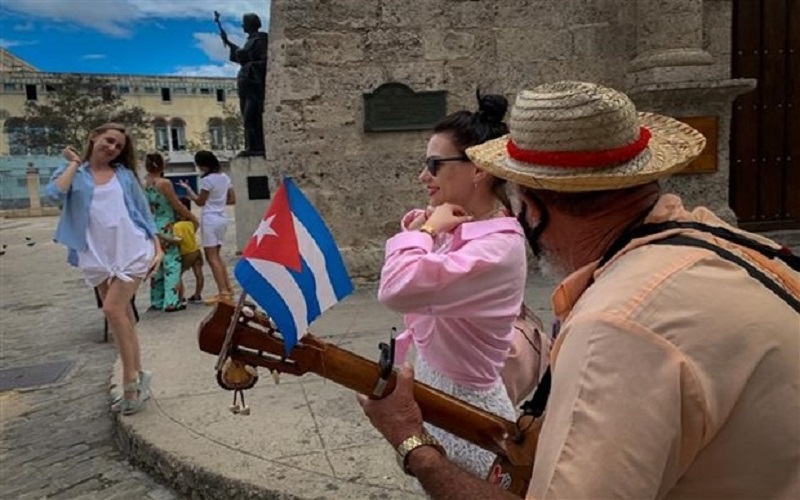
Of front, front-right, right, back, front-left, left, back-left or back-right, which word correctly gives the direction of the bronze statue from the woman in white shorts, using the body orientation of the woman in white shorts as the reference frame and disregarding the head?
front-right

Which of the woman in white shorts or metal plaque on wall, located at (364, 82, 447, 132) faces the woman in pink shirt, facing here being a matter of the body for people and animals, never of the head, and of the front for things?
the metal plaque on wall

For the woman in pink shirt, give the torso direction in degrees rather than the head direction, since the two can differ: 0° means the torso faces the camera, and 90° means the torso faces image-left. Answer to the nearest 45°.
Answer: approximately 90°

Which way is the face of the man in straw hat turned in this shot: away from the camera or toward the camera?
away from the camera

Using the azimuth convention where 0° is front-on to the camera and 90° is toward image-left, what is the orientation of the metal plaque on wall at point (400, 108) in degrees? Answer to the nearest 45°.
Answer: approximately 0°

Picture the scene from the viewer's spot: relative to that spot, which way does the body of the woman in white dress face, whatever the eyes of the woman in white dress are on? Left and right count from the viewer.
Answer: facing the viewer

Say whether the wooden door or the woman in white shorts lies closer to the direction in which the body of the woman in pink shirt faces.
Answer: the woman in white shorts

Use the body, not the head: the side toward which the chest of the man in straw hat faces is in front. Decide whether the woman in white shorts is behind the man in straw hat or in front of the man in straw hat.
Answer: in front

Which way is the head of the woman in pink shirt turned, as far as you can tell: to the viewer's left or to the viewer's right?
to the viewer's left

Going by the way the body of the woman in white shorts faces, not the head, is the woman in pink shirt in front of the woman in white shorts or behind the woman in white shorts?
behind

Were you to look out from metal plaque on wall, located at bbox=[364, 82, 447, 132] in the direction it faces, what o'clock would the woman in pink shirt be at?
The woman in pink shirt is roughly at 12 o'clock from the metal plaque on wall.

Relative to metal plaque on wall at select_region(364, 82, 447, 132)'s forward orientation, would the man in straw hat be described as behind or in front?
in front

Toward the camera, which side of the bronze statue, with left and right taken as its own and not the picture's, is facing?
left

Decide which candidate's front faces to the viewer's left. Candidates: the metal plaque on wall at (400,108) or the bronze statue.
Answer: the bronze statue
